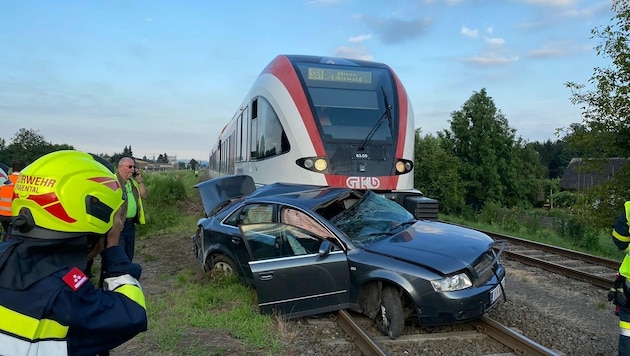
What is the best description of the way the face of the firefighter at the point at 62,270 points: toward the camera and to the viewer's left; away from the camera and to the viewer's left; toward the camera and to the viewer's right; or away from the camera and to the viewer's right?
away from the camera and to the viewer's right

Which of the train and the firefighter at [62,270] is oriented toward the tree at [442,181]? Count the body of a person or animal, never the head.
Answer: the firefighter

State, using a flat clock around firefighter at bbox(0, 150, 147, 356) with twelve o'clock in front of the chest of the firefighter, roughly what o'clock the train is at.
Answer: The train is roughly at 12 o'clock from the firefighter.

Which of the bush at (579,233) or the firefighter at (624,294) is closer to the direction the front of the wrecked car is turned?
the firefighter

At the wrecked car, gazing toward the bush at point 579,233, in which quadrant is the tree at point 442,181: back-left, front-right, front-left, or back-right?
front-left

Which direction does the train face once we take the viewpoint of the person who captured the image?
facing the viewer and to the right of the viewer

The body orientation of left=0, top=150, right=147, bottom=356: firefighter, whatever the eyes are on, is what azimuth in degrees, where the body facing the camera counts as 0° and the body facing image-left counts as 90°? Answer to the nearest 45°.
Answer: approximately 225°

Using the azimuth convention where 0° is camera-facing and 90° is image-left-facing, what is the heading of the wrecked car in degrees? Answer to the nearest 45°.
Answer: approximately 315°

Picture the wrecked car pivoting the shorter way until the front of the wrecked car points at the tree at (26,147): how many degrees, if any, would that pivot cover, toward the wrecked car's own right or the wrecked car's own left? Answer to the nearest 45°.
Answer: approximately 180°

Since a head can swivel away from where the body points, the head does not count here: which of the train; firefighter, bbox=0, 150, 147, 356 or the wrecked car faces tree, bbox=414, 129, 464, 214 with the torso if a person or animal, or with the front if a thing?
the firefighter

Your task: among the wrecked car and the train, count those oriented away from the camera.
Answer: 0

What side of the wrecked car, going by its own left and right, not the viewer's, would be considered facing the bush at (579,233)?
left

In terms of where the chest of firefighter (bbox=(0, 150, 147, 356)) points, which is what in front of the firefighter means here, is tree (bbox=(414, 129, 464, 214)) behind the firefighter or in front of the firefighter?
in front

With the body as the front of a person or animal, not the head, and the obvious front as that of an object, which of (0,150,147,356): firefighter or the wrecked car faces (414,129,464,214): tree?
the firefighter

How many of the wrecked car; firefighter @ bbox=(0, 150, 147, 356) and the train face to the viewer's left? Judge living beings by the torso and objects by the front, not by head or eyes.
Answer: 0

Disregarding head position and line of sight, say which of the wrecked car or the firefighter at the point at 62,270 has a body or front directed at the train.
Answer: the firefighter

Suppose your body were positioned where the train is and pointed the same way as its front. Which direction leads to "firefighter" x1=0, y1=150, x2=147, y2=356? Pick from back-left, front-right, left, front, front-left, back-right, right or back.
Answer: front-right

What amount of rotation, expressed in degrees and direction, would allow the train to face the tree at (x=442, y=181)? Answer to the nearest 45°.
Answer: approximately 135° to its left
